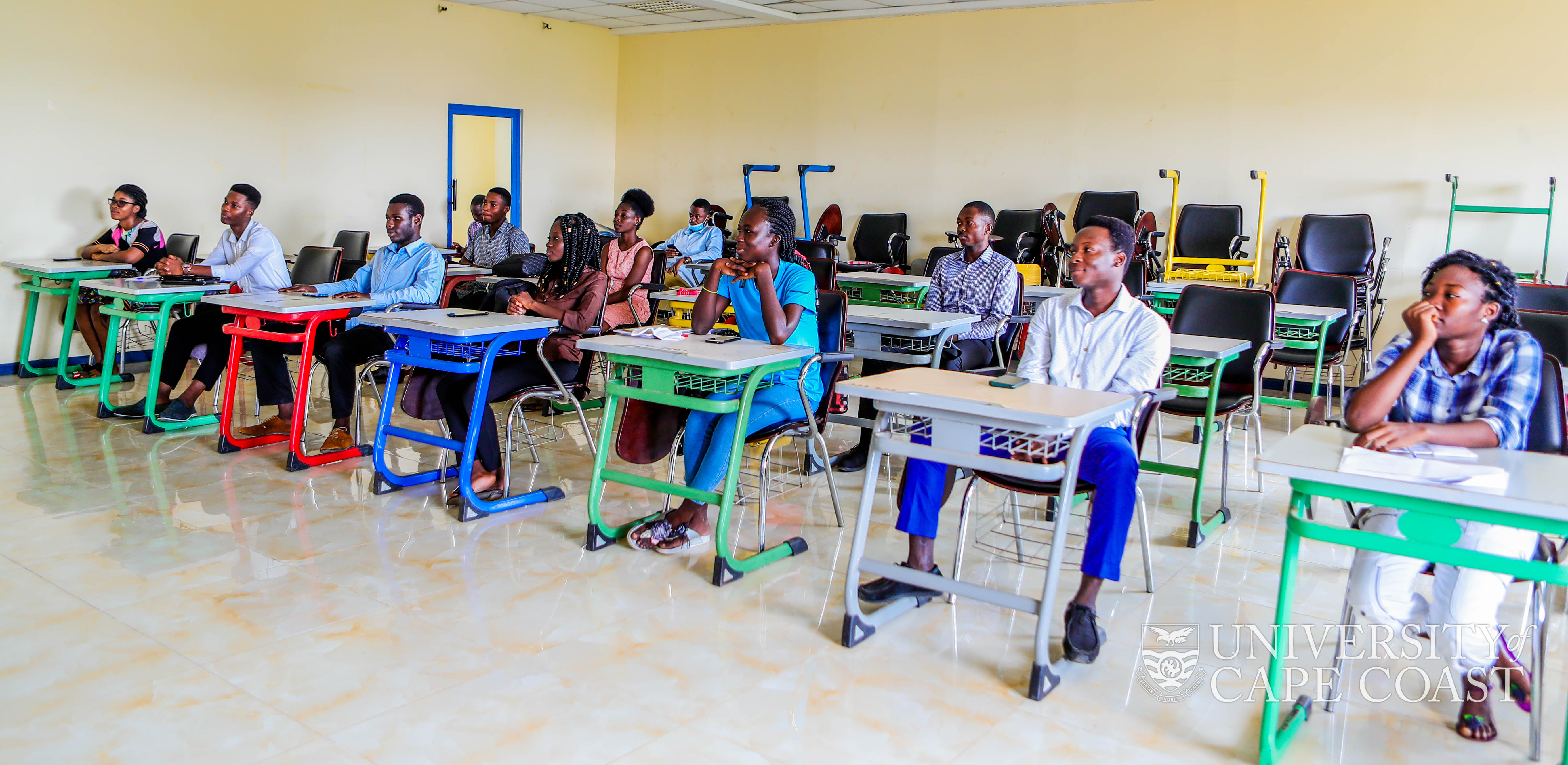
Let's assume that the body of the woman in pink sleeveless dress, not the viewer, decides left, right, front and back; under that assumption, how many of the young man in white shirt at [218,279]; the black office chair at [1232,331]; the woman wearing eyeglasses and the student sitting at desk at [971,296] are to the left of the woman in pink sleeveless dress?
2

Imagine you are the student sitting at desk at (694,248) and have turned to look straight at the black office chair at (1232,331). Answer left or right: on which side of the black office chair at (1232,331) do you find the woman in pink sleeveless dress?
right

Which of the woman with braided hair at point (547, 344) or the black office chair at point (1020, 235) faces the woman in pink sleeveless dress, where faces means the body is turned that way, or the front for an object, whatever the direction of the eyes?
the black office chair

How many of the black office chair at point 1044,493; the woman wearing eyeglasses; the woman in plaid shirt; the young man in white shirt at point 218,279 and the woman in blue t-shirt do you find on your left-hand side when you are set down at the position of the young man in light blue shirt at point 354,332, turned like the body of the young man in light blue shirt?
3

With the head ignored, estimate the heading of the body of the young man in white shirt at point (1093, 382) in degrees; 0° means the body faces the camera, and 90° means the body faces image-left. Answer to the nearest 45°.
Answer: approximately 45°

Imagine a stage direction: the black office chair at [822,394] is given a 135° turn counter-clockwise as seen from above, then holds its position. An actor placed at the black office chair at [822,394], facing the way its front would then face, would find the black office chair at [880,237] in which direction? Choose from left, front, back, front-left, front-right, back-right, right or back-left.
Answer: left

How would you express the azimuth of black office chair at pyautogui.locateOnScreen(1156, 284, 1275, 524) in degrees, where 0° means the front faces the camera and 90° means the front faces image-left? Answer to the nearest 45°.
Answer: approximately 45°

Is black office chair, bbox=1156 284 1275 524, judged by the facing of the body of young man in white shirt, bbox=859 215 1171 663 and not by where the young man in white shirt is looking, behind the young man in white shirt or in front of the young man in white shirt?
behind

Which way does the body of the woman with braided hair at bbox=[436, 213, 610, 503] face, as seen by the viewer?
to the viewer's left

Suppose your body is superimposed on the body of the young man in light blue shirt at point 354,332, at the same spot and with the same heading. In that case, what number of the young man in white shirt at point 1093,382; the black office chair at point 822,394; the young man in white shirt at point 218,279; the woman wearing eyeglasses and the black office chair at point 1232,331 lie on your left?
3

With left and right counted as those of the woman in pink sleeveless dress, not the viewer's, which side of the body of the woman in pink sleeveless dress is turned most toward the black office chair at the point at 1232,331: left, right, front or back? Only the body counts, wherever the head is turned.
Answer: left

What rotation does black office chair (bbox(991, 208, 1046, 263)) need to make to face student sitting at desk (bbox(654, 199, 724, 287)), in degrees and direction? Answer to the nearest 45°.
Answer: approximately 45° to its right

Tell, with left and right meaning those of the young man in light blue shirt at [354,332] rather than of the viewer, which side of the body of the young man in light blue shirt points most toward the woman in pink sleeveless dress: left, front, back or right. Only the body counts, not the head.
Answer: back

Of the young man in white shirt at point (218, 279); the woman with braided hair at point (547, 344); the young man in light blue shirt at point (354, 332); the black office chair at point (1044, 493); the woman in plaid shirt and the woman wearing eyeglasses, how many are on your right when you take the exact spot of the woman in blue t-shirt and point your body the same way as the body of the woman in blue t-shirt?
4

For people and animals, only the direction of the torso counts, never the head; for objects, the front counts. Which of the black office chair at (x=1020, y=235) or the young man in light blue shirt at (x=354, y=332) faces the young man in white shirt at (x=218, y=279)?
the black office chair
